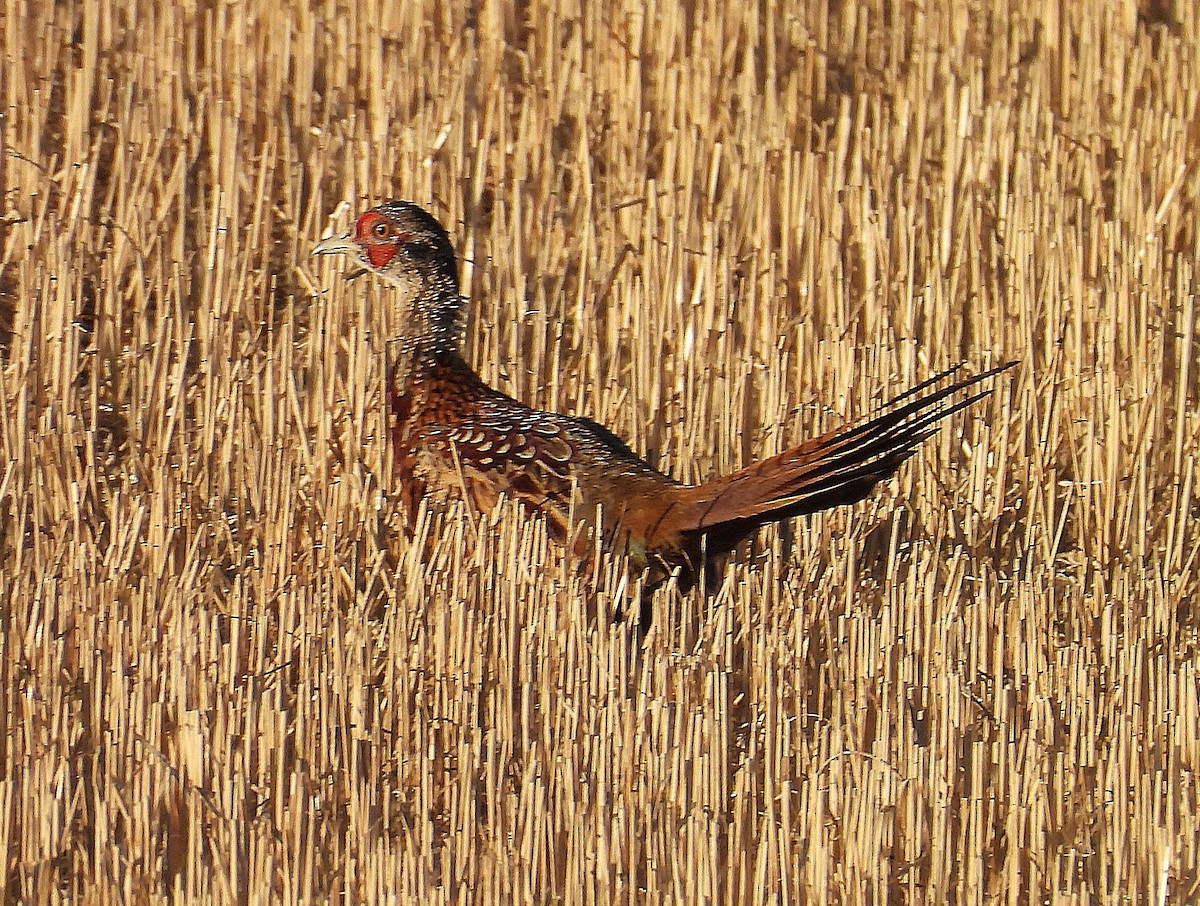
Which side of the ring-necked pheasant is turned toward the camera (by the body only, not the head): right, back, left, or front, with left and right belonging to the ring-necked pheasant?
left
